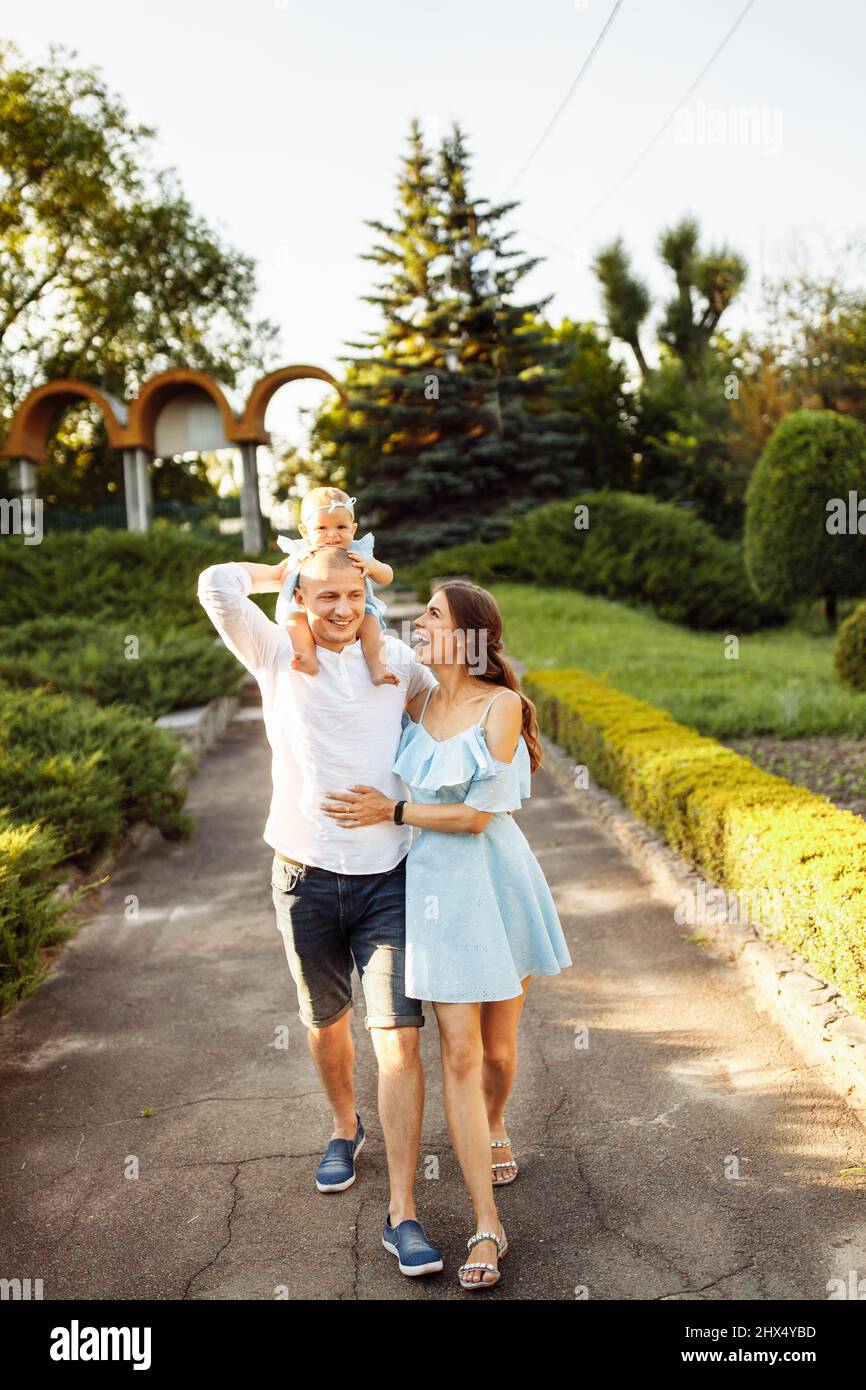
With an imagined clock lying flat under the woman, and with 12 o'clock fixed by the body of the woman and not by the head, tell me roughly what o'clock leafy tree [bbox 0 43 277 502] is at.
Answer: The leafy tree is roughly at 4 o'clock from the woman.

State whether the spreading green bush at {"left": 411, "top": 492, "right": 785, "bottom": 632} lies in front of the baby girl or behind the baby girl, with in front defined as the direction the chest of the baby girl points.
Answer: behind

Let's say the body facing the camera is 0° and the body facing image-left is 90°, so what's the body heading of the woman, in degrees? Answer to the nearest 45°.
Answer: approximately 45°

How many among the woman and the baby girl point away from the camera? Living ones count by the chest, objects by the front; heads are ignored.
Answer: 0

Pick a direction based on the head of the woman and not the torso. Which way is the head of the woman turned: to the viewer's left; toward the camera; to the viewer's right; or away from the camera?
to the viewer's left

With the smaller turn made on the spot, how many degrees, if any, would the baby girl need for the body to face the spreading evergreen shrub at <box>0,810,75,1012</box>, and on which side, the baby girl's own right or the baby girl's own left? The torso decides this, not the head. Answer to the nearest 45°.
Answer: approximately 135° to the baby girl's own right

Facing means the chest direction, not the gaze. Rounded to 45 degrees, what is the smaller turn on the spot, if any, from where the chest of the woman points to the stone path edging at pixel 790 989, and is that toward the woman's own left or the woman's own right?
approximately 180°

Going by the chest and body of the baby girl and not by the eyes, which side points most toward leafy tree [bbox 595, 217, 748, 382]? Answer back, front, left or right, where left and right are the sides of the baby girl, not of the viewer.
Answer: back

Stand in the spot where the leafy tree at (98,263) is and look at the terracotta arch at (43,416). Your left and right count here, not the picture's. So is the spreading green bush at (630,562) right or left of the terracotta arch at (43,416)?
left

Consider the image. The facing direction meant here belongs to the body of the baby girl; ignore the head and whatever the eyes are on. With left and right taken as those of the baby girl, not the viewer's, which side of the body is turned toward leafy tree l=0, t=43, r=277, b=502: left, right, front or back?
back

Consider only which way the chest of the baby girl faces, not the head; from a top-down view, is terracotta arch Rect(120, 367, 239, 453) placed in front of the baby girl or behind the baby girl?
behind

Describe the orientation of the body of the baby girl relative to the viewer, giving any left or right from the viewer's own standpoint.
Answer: facing the viewer
